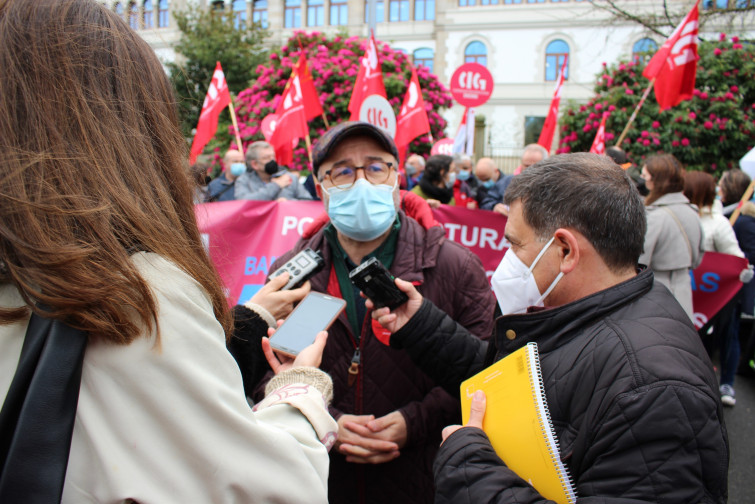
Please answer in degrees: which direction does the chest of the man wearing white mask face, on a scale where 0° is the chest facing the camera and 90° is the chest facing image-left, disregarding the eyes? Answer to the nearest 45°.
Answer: approximately 90°

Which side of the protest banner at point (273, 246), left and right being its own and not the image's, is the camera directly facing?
front

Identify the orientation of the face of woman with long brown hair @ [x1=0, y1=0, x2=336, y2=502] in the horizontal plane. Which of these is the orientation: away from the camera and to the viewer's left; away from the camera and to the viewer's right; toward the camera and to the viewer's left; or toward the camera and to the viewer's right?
away from the camera and to the viewer's right

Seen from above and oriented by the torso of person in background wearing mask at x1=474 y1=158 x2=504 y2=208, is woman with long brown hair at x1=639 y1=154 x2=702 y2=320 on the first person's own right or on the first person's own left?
on the first person's own left

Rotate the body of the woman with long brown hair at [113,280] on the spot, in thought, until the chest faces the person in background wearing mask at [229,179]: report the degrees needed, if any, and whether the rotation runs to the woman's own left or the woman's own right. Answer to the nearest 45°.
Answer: approximately 45° to the woman's own left

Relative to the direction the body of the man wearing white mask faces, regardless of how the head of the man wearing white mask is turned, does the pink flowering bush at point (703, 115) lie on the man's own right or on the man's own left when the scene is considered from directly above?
on the man's own right
